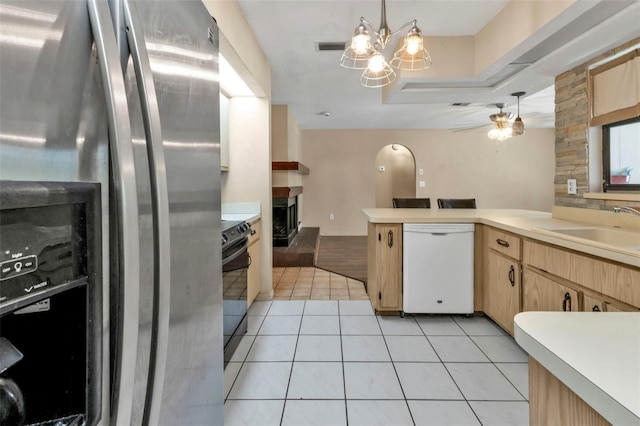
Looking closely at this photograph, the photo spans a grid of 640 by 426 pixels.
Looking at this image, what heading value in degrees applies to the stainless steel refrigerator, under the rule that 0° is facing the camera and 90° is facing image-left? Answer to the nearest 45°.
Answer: approximately 315°

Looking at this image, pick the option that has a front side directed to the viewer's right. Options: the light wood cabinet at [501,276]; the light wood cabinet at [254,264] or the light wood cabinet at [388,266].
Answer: the light wood cabinet at [254,264]

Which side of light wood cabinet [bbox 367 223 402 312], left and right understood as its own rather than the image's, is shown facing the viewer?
front

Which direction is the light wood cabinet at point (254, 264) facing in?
to the viewer's right

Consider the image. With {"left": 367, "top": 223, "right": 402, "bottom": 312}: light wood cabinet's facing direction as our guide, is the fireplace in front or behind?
behind

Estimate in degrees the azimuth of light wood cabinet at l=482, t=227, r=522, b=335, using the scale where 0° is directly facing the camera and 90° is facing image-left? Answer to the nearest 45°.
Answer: approximately 45°

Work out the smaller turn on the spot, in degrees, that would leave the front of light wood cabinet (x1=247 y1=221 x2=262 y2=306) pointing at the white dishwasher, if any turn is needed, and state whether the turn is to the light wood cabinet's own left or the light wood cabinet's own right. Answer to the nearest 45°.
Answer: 0° — it already faces it

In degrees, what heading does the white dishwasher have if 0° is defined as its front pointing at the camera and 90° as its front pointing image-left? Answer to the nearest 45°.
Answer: approximately 0°

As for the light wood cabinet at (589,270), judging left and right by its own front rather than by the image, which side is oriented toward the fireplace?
right

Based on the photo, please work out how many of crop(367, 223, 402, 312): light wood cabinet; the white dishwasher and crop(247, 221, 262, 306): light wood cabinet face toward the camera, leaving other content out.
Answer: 2

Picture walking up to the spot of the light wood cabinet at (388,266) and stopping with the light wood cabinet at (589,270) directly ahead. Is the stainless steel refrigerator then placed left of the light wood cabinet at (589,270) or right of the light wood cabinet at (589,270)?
right

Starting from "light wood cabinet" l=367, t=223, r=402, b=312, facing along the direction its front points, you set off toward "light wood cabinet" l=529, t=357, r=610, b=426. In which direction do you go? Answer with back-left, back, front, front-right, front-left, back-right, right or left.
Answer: front
